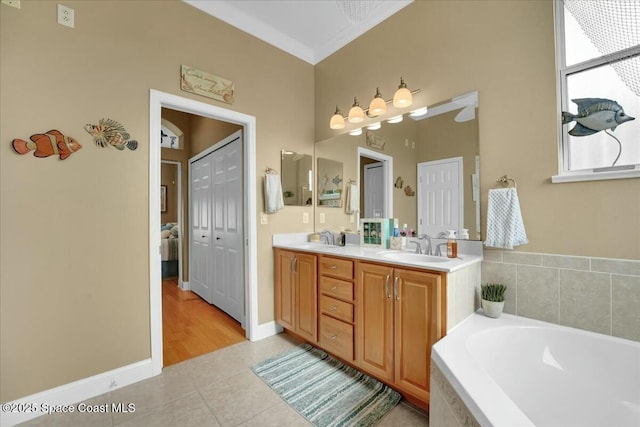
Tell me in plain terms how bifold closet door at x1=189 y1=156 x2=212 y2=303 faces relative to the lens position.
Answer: facing the viewer and to the left of the viewer

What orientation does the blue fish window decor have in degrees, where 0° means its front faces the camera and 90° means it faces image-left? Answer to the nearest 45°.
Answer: approximately 270°

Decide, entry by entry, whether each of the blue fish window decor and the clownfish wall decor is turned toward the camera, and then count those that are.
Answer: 0

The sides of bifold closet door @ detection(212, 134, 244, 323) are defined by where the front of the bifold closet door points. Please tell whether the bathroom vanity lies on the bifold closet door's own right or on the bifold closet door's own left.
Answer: on the bifold closet door's own left

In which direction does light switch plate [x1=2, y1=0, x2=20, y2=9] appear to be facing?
toward the camera

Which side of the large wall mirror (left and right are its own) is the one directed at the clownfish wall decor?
front

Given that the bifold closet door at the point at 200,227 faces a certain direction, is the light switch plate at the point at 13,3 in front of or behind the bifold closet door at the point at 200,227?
in front

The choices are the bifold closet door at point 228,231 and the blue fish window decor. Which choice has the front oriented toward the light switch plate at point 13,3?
the bifold closet door

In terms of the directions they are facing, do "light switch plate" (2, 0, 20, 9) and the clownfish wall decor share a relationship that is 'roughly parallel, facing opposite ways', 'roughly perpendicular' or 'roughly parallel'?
roughly perpendicular

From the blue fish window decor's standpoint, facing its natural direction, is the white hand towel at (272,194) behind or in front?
behind

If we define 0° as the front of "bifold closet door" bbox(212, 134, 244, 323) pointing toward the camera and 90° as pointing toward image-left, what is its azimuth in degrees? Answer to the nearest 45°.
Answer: approximately 45°

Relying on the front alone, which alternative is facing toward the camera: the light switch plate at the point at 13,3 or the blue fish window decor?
the light switch plate
